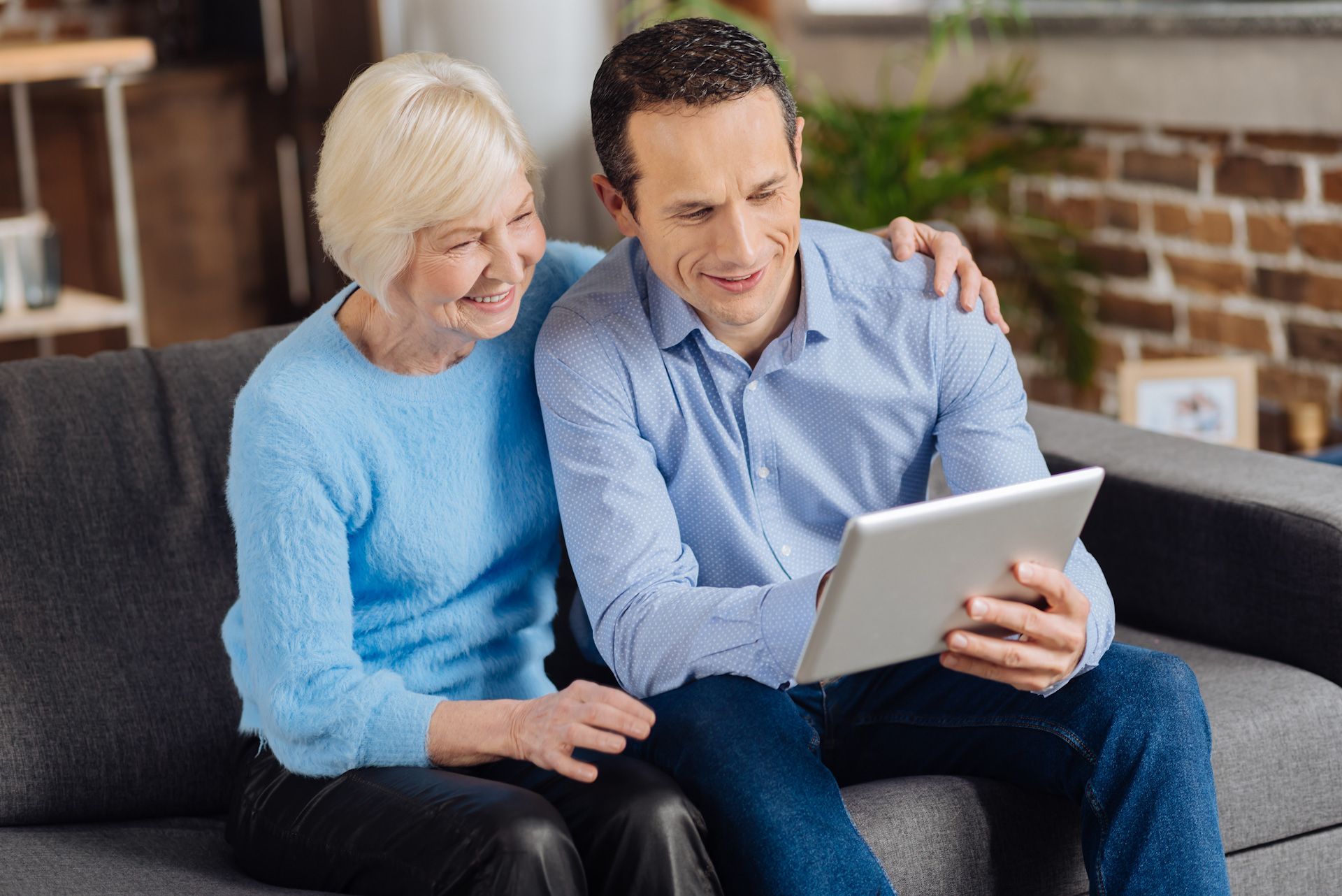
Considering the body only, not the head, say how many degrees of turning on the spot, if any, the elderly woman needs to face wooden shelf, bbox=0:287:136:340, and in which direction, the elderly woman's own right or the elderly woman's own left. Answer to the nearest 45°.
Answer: approximately 180°

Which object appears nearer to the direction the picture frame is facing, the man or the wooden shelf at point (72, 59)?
the man

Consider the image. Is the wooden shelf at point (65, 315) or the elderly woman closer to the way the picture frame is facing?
the elderly woman

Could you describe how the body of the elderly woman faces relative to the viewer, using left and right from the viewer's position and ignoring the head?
facing the viewer and to the right of the viewer

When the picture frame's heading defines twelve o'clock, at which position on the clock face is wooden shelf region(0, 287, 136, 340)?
The wooden shelf is roughly at 3 o'clock from the picture frame.

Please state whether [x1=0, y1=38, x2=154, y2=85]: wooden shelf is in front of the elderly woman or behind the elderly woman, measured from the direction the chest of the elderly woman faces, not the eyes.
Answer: behind

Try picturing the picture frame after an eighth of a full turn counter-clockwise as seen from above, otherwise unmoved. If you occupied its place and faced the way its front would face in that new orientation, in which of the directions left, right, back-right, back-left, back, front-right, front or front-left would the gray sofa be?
right

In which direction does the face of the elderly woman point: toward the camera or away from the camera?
toward the camera

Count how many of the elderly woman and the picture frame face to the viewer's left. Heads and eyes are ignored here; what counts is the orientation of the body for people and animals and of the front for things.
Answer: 0

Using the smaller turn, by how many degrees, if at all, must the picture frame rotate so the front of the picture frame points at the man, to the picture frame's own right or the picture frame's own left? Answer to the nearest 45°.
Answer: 0° — it already faces them

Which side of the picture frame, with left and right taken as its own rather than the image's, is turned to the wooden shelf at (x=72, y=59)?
right

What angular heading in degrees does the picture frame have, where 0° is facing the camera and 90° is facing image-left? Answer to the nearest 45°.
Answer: approximately 0°

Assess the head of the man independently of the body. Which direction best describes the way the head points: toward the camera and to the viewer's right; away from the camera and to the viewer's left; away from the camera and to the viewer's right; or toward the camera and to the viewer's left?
toward the camera and to the viewer's right

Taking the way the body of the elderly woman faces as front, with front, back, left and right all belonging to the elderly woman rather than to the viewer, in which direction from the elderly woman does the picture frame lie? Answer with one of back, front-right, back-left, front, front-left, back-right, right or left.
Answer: left
